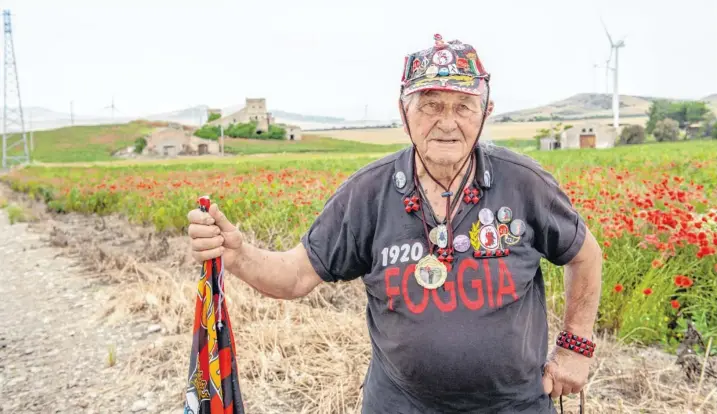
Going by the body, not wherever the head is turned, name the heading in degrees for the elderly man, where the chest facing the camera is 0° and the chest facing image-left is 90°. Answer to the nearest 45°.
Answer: approximately 0°
